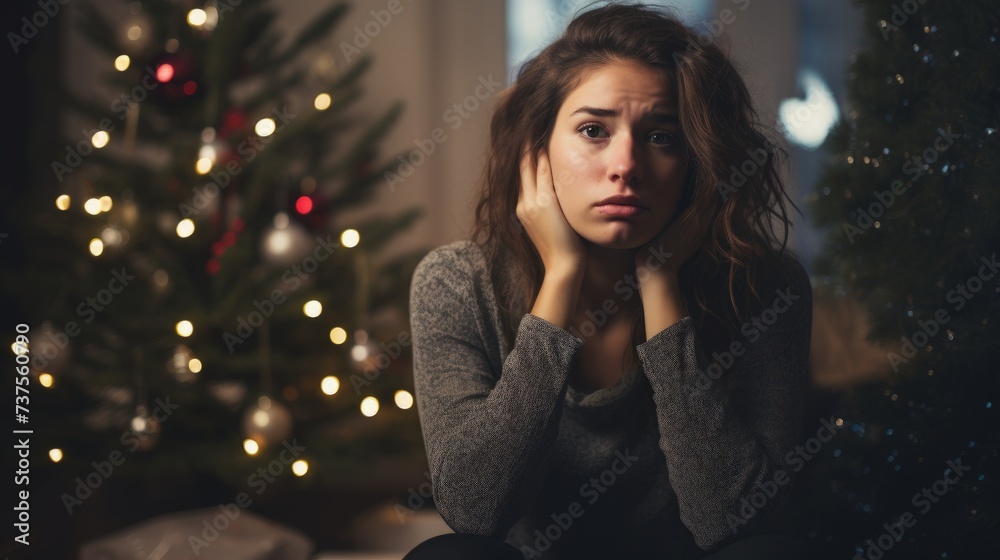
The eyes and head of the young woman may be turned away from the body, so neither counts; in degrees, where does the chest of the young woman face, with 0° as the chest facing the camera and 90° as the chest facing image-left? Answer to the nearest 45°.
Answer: approximately 0°

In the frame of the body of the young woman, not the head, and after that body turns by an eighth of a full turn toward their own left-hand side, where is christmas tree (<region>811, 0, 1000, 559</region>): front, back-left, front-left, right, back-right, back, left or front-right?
left

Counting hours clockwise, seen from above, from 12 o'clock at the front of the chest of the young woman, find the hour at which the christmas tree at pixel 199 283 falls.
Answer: The christmas tree is roughly at 4 o'clock from the young woman.
